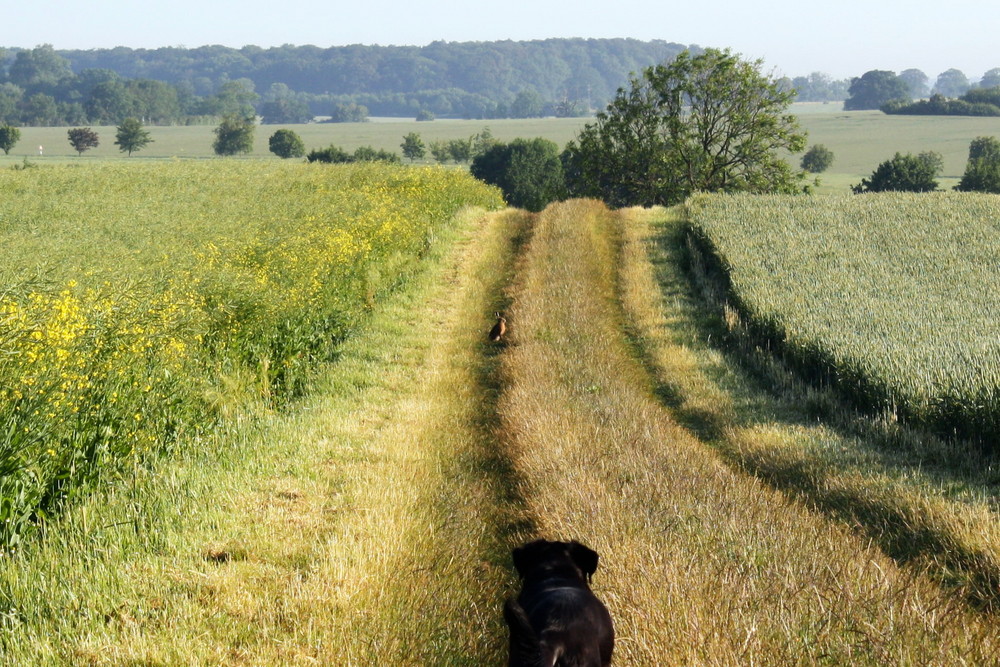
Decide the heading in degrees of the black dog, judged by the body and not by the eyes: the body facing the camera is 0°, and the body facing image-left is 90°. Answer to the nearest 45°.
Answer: approximately 180°
